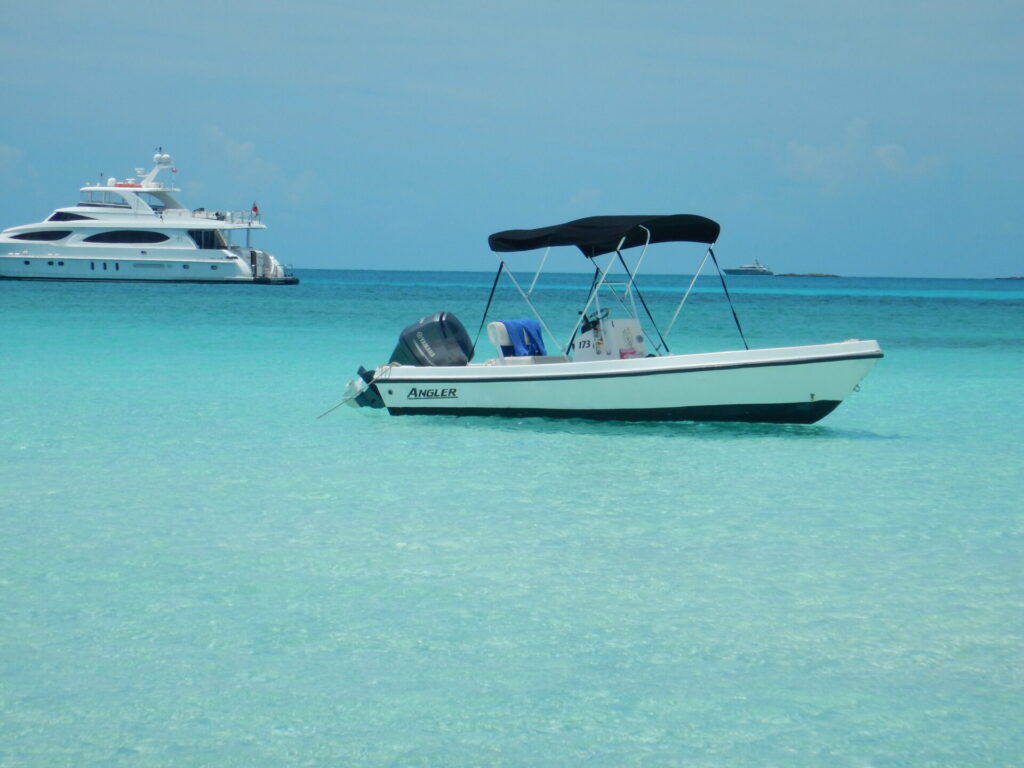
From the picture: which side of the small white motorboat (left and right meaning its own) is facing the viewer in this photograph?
right
